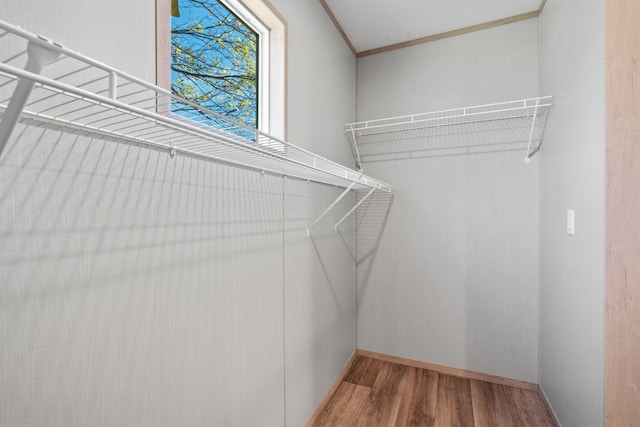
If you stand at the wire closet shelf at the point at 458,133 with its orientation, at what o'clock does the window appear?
The window is roughly at 1 o'clock from the wire closet shelf.

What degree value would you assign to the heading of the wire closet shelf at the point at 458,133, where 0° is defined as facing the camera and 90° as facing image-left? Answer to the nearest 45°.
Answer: approximately 0°

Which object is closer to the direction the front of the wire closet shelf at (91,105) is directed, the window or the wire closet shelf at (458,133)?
the wire closet shelf

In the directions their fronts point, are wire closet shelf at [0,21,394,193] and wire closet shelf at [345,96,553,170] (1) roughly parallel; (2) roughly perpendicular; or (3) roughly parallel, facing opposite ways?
roughly perpendicular

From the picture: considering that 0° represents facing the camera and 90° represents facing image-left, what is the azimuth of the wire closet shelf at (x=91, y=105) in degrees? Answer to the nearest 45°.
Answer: approximately 315°
